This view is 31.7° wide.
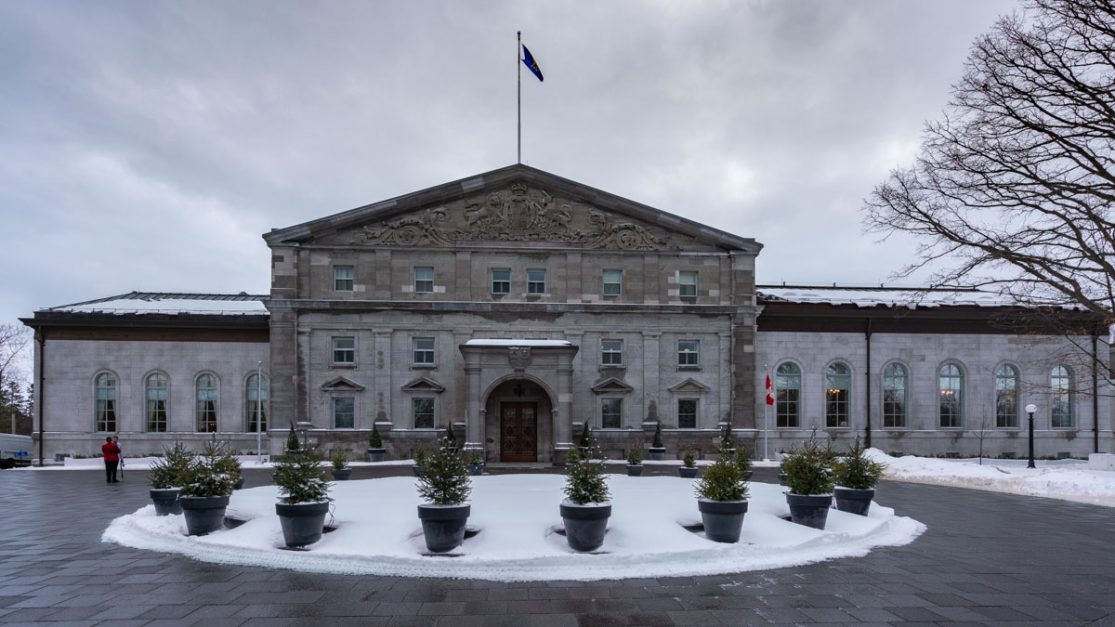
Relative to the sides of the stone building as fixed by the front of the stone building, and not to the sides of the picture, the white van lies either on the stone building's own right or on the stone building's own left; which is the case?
on the stone building's own right

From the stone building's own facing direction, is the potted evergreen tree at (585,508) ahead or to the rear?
ahead

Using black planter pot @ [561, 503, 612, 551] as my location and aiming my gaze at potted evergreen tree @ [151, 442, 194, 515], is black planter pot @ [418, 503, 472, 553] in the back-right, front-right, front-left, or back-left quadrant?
front-left

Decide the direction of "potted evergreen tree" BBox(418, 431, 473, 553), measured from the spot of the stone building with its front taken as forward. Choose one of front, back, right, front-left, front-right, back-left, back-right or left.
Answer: front

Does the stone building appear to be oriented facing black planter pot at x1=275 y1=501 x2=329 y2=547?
yes

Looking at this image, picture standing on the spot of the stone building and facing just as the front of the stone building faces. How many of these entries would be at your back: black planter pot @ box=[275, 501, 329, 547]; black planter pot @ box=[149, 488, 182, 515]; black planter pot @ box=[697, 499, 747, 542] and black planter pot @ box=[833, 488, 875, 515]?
0

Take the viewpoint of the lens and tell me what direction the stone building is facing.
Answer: facing the viewer

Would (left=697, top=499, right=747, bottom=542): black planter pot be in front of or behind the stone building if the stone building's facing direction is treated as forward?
in front

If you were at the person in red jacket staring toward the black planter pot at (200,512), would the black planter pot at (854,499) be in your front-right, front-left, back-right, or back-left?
front-left

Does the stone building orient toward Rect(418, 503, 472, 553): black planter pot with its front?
yes

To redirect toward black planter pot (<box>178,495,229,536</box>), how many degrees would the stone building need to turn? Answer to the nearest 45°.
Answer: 0° — it already faces it

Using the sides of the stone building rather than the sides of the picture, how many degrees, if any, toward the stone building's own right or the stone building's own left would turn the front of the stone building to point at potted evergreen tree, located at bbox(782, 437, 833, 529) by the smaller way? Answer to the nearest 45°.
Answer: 0° — it already faces it

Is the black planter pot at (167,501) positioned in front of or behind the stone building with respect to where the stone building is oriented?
in front
